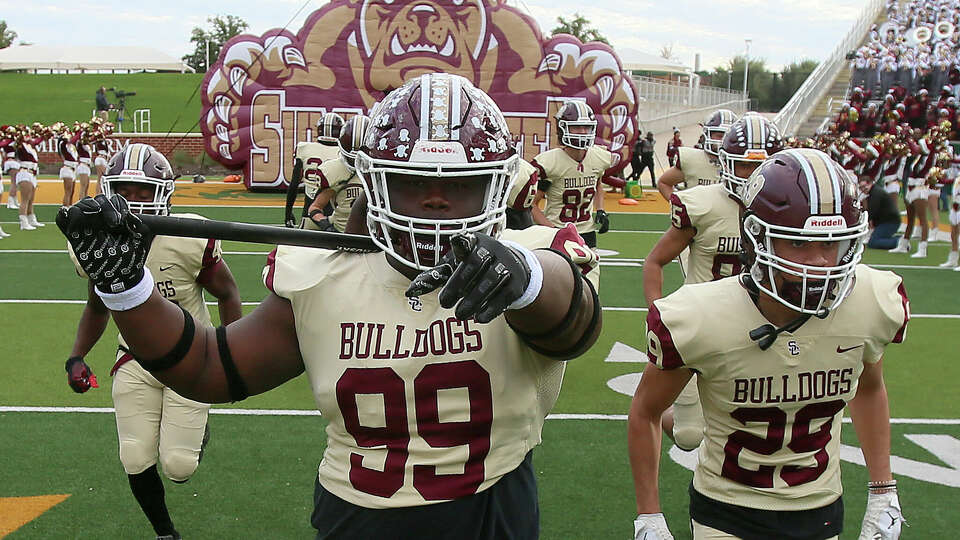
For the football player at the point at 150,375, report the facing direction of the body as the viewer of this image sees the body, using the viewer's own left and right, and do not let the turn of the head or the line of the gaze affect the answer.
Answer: facing the viewer

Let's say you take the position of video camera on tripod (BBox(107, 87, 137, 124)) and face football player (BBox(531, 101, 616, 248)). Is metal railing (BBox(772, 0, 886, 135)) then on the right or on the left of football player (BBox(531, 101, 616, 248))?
left

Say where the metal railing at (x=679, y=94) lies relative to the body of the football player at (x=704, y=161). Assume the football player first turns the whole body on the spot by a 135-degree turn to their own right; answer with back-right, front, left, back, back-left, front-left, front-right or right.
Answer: front-right

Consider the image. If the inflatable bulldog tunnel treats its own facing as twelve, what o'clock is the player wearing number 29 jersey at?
The player wearing number 29 jersey is roughly at 12 o'clock from the inflatable bulldog tunnel.

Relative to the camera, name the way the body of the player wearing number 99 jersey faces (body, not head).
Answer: toward the camera

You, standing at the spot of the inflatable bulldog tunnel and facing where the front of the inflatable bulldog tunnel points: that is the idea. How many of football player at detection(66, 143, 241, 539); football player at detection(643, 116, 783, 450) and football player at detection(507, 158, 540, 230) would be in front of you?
3

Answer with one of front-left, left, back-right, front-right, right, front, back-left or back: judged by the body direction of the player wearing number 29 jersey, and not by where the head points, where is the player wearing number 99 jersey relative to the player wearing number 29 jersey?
front-right

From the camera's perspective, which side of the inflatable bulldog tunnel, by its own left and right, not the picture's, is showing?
front

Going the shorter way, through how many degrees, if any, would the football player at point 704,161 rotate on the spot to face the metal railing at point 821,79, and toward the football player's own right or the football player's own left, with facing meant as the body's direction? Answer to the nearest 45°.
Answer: approximately 180°

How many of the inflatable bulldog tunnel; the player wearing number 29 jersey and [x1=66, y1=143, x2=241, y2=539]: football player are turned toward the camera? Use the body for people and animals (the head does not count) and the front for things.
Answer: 3

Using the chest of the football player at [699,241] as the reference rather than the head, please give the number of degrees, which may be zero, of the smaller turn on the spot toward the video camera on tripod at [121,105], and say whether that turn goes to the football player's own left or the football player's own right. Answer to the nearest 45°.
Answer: approximately 135° to the football player's own right

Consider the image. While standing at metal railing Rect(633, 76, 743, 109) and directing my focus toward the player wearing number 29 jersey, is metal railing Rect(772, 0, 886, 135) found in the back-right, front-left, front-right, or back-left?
front-left
